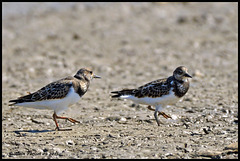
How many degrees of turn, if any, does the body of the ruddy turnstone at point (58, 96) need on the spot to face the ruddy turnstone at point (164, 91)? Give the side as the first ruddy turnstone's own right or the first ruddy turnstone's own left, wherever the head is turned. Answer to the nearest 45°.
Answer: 0° — it already faces it

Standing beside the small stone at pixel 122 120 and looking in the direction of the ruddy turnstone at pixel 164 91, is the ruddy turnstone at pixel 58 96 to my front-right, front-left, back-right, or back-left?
back-right

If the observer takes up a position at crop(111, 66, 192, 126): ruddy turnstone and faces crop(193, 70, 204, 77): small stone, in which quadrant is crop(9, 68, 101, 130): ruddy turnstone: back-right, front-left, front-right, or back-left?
back-left

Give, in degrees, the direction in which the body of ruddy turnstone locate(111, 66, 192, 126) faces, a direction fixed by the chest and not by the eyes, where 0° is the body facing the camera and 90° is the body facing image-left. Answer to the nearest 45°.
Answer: approximately 270°

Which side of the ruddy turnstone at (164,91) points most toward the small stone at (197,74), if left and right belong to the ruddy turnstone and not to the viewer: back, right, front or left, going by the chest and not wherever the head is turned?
left

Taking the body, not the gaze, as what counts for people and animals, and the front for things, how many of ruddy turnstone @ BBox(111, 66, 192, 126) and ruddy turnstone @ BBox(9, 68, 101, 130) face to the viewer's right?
2

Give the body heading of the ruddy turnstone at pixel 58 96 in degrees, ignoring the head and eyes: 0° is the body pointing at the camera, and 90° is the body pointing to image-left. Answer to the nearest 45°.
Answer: approximately 270°
